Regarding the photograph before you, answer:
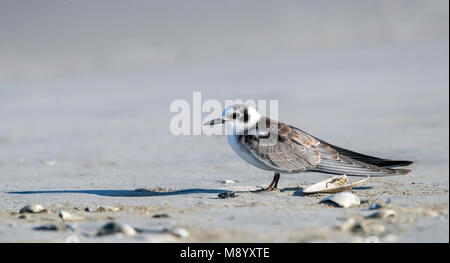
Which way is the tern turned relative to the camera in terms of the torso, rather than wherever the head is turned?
to the viewer's left

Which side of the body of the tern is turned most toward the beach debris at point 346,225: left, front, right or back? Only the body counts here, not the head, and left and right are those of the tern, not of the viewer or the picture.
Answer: left

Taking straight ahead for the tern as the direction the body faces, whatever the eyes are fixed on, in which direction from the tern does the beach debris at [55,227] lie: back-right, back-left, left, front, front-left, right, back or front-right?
front-left

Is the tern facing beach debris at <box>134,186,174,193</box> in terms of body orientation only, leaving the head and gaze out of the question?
yes

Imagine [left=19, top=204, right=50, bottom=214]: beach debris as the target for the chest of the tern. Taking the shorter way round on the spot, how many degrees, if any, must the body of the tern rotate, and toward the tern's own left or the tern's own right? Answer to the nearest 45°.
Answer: approximately 45° to the tern's own left

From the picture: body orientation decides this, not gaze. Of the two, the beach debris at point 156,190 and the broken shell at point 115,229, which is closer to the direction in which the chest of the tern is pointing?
the beach debris

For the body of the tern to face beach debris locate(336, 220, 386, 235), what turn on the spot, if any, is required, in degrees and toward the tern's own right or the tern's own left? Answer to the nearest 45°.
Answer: approximately 90° to the tern's own left

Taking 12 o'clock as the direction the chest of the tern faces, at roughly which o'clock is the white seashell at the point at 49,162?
The white seashell is roughly at 1 o'clock from the tern.

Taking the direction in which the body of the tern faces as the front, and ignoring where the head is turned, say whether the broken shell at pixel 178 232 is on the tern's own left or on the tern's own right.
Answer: on the tern's own left

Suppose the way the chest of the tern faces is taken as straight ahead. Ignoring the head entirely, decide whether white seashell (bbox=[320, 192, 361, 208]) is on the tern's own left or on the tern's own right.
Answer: on the tern's own left
